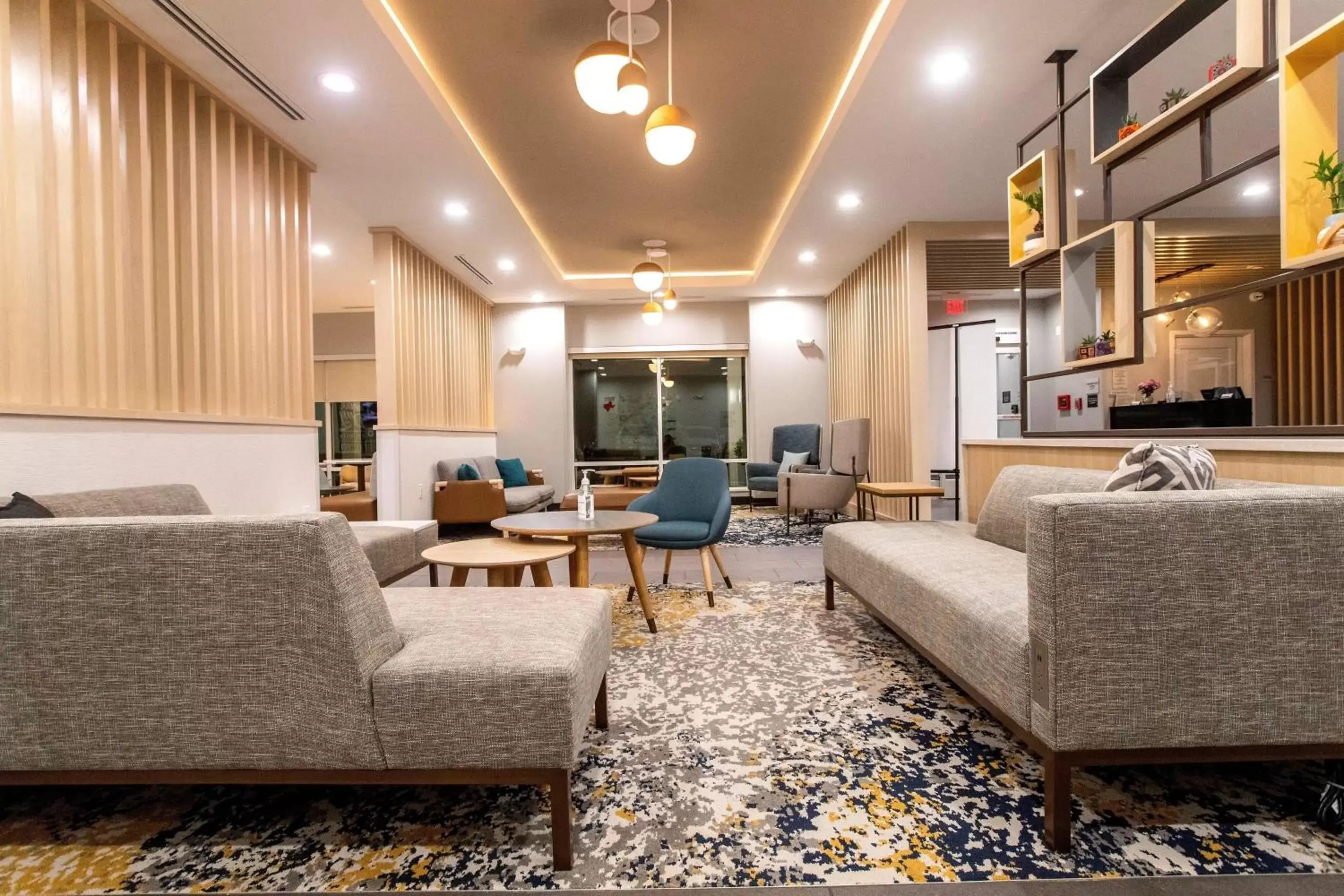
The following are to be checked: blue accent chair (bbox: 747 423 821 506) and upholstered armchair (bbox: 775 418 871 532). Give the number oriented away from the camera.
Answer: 0

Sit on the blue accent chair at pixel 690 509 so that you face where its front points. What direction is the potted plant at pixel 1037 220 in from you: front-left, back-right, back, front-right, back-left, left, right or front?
back-left

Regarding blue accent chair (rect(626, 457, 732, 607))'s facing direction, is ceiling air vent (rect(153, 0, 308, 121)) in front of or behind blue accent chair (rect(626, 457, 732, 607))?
in front

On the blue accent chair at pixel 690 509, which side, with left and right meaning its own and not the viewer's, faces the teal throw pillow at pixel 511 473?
right

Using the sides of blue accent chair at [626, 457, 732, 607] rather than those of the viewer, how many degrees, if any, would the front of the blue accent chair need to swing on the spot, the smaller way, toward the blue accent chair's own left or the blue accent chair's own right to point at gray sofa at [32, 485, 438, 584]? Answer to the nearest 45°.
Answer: approximately 90° to the blue accent chair's own right

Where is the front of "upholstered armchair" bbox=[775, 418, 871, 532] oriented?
to the viewer's left

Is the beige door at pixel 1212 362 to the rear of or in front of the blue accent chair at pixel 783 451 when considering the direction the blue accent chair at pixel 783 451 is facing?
to the rear

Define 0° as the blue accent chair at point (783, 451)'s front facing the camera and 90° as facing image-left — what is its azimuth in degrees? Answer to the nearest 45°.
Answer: approximately 45°

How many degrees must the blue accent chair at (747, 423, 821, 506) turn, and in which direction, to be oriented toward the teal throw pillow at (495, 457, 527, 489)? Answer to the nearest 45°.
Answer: approximately 45° to its right

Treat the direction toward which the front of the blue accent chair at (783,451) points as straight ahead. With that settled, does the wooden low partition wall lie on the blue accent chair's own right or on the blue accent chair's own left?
on the blue accent chair's own left
